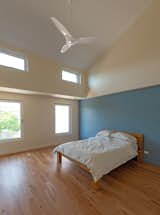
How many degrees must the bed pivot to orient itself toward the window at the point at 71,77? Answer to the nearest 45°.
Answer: approximately 90° to its right

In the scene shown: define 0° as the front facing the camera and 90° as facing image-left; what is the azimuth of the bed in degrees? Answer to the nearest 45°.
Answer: approximately 45°

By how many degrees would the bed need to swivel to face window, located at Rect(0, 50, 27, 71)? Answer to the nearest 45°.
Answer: approximately 45° to its right
